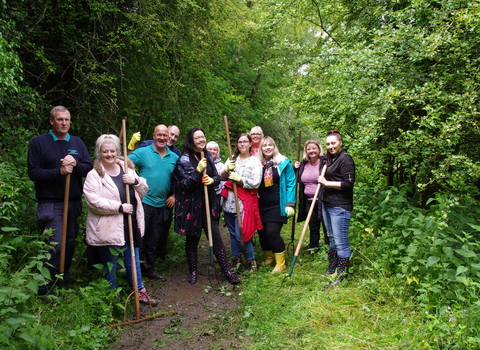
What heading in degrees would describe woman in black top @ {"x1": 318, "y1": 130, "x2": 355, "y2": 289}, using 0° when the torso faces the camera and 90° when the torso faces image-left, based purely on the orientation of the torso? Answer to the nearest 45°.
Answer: approximately 45°

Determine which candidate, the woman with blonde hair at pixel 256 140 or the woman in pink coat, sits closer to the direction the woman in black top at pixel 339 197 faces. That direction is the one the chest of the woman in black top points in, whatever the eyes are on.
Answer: the woman in pink coat

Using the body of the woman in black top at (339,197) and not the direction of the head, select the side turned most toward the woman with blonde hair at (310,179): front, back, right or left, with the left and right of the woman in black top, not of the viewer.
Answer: right

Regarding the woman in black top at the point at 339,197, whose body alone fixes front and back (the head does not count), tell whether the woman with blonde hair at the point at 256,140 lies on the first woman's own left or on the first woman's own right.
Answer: on the first woman's own right

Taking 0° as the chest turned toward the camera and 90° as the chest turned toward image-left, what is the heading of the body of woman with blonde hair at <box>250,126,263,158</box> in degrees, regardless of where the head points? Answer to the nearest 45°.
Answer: approximately 0°
